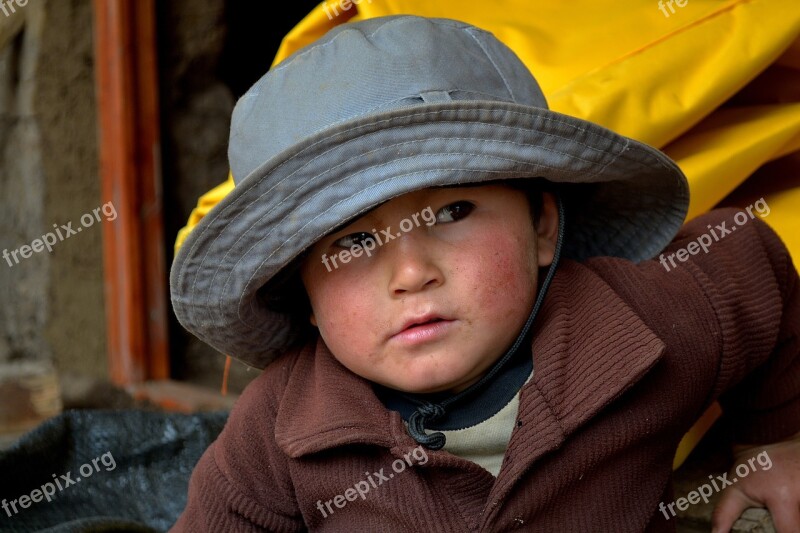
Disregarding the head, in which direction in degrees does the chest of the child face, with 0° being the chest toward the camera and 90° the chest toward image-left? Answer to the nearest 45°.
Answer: approximately 0°

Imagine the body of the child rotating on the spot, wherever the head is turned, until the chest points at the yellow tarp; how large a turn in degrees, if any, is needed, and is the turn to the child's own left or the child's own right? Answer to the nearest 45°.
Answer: approximately 135° to the child's own left
